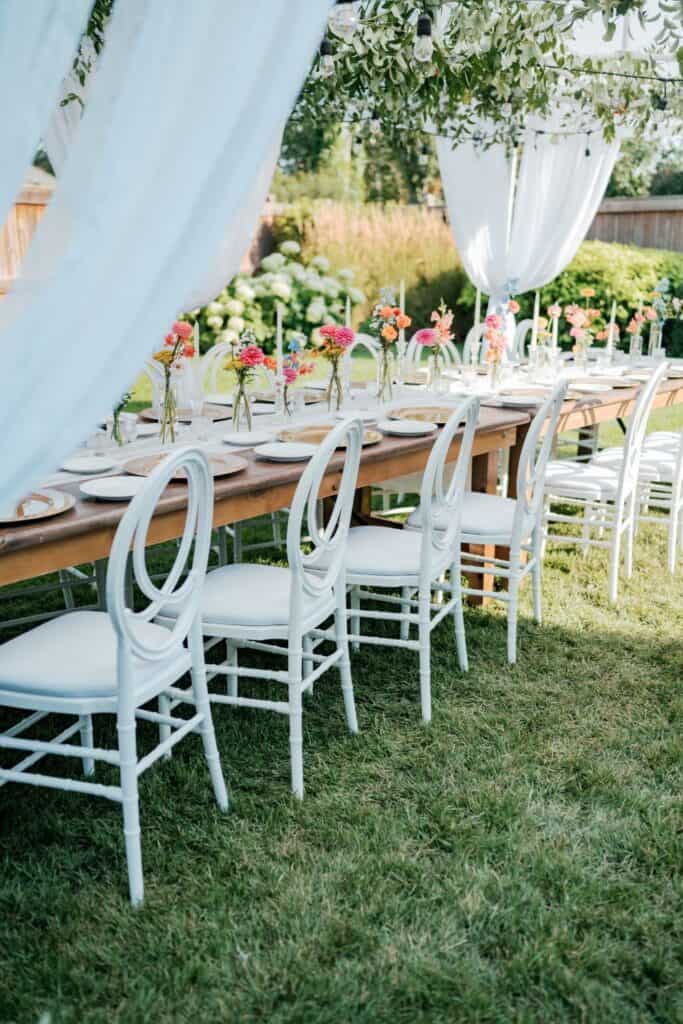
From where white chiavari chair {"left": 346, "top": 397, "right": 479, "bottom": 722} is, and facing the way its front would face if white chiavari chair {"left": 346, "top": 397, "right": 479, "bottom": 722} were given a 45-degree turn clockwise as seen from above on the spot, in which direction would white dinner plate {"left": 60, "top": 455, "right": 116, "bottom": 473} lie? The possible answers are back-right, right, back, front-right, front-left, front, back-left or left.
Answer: left

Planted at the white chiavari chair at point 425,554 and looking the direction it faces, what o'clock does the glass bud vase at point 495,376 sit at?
The glass bud vase is roughly at 2 o'clock from the white chiavari chair.

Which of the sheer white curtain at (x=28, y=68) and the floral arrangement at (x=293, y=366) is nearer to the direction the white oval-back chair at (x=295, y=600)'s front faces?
the floral arrangement

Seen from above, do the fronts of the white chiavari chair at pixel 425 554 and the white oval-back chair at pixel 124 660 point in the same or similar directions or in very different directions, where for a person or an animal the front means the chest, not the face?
same or similar directions

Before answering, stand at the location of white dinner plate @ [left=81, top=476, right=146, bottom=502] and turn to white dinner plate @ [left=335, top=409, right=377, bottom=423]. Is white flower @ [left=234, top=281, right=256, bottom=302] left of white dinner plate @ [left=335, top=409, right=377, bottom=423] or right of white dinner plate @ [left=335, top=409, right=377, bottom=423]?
left

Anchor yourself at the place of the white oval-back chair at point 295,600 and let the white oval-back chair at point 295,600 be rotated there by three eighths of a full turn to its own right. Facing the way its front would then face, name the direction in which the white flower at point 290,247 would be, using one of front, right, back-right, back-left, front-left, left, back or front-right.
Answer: left

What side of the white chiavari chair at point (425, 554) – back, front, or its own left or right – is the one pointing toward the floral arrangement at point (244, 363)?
front

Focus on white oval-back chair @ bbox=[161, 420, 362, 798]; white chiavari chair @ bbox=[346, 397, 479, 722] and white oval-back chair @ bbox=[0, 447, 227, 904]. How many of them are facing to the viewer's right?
0

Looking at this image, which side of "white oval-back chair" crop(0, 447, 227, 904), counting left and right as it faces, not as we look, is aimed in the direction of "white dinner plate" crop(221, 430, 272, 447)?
right

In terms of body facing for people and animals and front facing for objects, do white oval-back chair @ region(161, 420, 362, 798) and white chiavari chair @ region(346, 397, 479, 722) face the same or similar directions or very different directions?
same or similar directions

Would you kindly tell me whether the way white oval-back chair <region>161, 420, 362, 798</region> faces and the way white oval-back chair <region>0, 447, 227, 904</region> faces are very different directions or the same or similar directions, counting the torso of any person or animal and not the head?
same or similar directions

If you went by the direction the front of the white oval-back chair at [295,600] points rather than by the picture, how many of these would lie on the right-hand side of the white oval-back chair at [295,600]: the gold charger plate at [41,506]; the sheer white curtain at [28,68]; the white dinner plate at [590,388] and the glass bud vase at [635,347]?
2

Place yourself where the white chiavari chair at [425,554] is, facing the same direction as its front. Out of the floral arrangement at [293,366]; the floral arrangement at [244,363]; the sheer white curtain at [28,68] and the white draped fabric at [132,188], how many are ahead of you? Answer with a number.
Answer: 2

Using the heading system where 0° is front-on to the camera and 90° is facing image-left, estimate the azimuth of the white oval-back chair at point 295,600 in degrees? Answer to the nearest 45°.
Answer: approximately 135°

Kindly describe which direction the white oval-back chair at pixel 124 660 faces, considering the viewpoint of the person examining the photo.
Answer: facing away from the viewer and to the left of the viewer

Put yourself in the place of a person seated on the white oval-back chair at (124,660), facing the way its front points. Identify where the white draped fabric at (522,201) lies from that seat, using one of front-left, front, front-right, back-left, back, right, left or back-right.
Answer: right

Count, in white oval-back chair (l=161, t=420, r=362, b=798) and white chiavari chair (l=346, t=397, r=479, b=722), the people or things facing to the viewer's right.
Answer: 0
